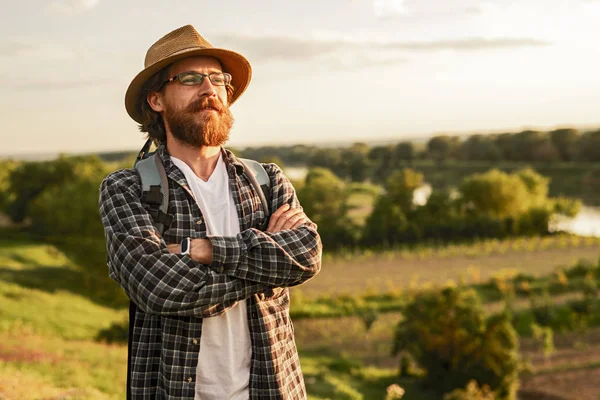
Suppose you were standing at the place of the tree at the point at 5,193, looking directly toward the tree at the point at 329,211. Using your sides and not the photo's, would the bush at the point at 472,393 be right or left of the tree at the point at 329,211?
right

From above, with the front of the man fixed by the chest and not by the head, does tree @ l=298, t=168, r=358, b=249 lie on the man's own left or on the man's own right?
on the man's own left

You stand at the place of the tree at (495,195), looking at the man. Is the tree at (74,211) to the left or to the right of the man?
right

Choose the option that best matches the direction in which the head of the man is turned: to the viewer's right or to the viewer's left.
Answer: to the viewer's right

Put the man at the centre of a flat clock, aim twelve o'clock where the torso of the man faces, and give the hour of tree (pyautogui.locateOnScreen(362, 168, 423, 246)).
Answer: The tree is roughly at 8 o'clock from the man.

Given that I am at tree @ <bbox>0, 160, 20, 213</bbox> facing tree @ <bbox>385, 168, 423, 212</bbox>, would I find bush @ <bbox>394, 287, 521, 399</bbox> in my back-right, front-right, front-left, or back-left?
front-right

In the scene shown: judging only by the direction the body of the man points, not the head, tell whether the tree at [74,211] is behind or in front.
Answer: behind

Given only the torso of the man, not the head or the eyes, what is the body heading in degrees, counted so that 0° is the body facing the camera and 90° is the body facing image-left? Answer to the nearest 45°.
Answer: approximately 315°
